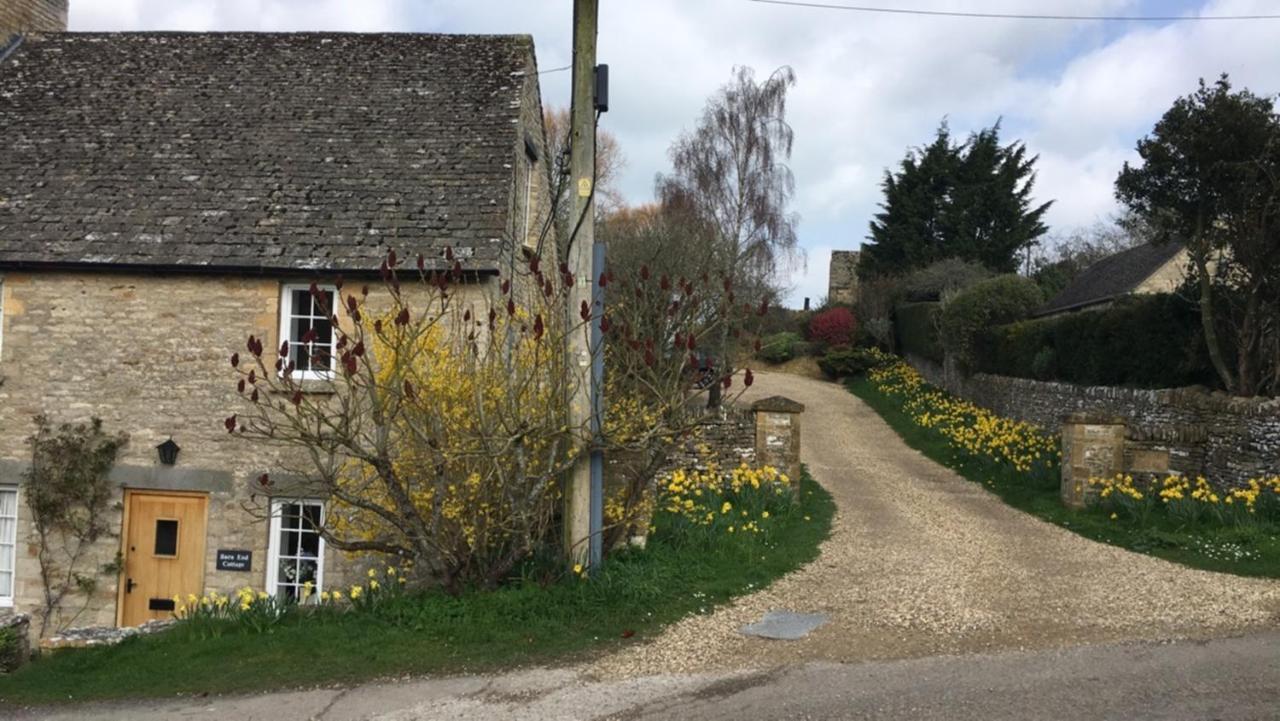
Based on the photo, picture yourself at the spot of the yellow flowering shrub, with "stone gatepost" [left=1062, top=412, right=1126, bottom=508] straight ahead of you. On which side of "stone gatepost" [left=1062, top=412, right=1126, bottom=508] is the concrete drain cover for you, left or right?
right

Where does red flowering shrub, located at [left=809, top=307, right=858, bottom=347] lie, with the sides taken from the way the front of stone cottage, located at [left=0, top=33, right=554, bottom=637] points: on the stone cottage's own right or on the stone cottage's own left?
on the stone cottage's own left

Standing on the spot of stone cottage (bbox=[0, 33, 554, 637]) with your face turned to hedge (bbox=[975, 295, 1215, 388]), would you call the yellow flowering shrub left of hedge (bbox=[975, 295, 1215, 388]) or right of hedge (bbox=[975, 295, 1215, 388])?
right

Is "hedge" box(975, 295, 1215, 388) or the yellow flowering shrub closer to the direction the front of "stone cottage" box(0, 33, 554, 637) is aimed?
the yellow flowering shrub

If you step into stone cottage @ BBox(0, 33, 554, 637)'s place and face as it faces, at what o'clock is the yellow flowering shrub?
The yellow flowering shrub is roughly at 11 o'clock from the stone cottage.

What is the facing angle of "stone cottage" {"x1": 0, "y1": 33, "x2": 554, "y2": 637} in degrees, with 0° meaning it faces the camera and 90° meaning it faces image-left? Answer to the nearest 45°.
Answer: approximately 0°

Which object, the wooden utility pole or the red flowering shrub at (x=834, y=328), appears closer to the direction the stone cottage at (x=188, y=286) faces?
the wooden utility pole

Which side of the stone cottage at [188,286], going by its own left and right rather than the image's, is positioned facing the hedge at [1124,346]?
left

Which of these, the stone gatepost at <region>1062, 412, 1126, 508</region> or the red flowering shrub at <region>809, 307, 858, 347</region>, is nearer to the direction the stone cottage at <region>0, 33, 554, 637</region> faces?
the stone gatepost
